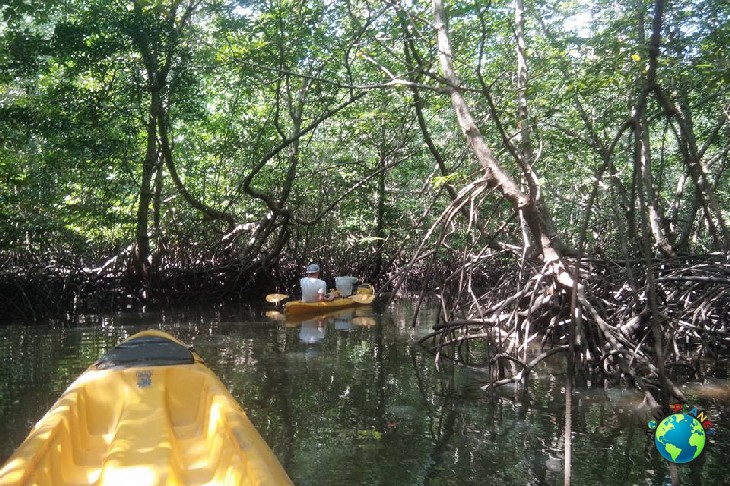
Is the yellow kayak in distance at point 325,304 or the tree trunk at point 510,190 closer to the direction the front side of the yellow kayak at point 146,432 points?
the yellow kayak in distance

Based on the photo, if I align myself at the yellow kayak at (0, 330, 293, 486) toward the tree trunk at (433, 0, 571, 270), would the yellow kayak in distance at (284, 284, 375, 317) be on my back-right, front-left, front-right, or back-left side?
front-left

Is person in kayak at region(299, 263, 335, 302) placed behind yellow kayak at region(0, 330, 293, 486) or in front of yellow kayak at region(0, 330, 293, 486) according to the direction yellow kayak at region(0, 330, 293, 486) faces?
in front

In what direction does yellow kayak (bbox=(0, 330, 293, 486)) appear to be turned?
away from the camera

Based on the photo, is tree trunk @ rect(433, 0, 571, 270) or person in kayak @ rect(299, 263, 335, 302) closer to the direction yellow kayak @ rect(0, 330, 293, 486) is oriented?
the person in kayak

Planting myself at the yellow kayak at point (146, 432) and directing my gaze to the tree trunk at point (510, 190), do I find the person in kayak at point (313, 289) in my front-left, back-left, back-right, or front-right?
front-left

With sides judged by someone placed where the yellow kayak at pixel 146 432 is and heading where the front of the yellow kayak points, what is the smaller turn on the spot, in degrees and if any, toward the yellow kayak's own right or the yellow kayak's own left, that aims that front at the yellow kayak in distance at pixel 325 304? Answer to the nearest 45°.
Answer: approximately 45° to the yellow kayak's own right
